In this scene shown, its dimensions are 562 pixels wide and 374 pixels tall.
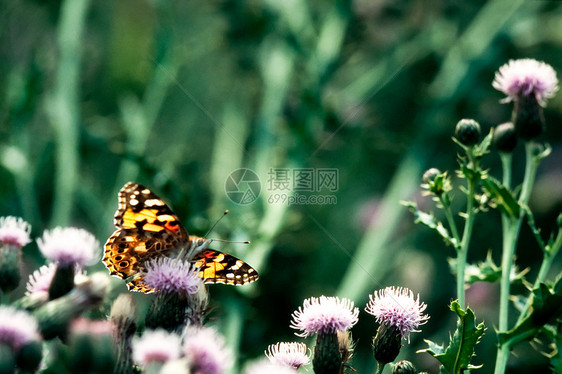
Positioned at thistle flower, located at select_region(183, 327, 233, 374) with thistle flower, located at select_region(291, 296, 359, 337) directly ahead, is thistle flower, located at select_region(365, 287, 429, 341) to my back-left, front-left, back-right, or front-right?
front-right

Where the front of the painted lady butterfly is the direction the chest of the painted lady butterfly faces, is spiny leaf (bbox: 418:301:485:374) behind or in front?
in front

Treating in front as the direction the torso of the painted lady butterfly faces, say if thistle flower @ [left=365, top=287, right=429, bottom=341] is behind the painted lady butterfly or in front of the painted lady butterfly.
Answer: in front

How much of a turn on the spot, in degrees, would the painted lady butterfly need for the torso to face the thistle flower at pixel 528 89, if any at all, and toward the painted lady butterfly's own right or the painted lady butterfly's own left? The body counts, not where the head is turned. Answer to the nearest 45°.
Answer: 0° — it already faces it

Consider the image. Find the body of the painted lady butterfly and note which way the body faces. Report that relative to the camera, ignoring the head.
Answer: to the viewer's right

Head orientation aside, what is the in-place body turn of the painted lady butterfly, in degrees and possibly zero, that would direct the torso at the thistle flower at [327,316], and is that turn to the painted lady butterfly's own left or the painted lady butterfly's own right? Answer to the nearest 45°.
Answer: approximately 45° to the painted lady butterfly's own right

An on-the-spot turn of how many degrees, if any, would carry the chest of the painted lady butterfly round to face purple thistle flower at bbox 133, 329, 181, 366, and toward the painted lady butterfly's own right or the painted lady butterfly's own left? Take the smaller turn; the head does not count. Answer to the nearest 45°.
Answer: approximately 90° to the painted lady butterfly's own right

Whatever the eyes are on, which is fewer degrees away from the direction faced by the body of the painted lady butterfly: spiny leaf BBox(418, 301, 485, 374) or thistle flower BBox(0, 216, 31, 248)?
the spiny leaf

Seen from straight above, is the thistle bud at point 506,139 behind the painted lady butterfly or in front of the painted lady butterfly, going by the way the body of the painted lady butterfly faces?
in front
